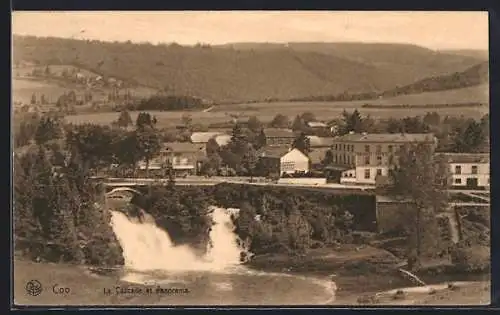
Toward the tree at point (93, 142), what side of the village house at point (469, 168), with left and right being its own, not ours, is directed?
right

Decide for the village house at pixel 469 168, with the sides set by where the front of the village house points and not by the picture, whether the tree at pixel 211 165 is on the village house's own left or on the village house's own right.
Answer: on the village house's own right

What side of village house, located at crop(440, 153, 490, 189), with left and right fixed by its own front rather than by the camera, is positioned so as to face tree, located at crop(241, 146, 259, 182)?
right

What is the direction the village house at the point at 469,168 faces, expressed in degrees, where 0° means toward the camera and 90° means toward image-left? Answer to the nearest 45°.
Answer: approximately 0°
